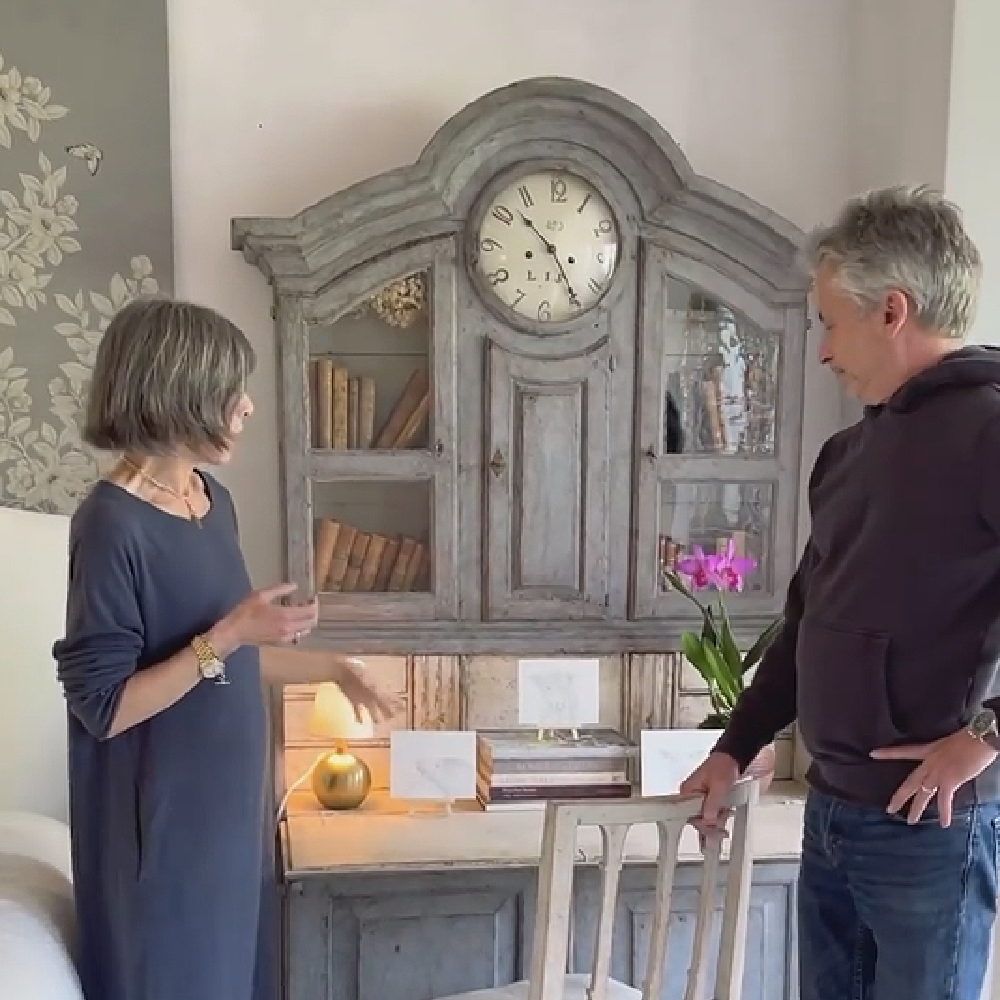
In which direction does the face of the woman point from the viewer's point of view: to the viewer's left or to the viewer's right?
to the viewer's right

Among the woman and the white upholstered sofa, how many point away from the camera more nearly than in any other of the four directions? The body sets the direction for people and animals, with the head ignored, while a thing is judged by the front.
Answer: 0

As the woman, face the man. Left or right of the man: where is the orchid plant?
left

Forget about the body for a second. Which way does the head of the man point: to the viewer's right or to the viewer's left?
to the viewer's left

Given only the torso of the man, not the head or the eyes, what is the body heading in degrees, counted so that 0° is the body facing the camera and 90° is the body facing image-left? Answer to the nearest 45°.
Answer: approximately 45°

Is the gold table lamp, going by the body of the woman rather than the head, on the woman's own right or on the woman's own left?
on the woman's own left

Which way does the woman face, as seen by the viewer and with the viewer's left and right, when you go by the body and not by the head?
facing the viewer and to the right of the viewer

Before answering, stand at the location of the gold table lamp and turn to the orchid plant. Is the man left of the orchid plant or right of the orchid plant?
right
